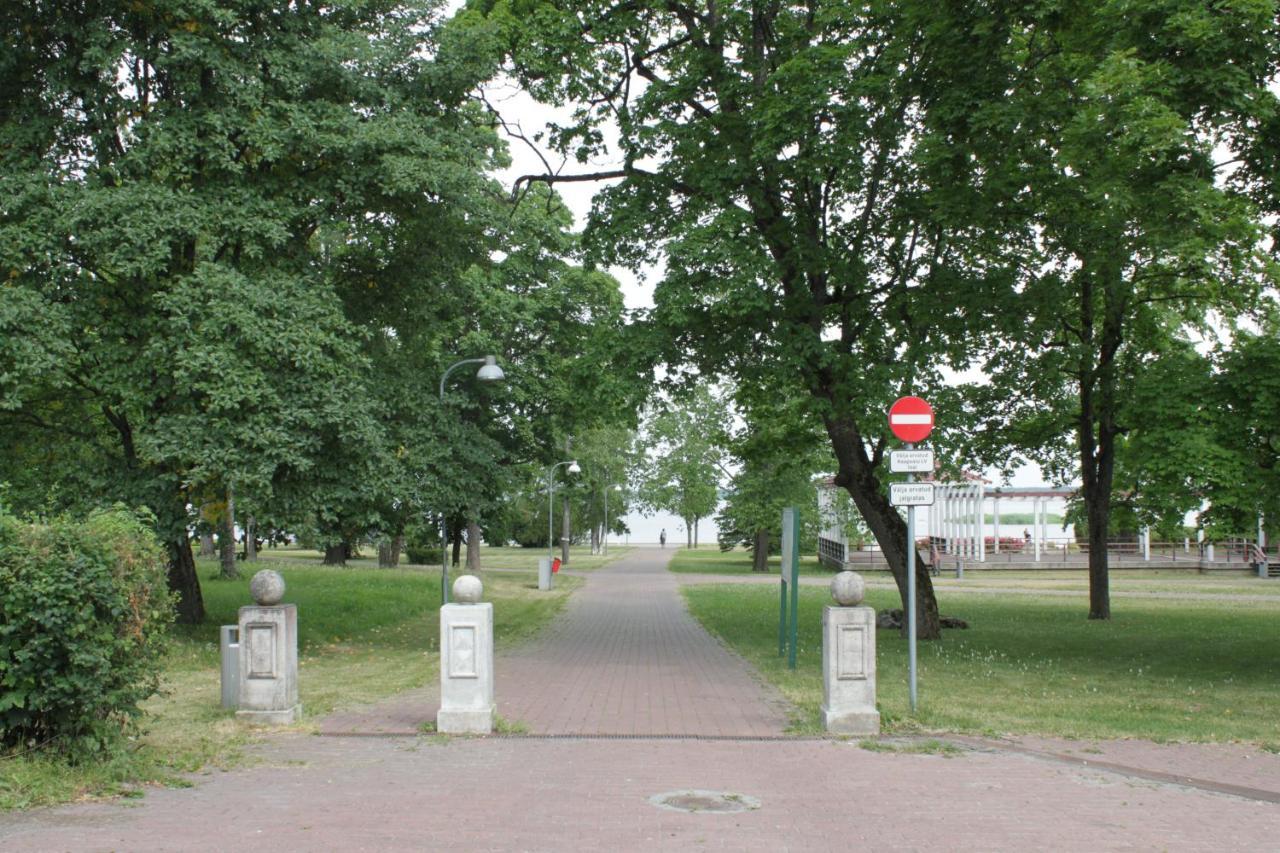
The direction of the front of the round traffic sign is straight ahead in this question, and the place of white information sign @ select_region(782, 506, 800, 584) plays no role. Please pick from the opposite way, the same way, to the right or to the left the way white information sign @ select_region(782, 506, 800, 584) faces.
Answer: to the right

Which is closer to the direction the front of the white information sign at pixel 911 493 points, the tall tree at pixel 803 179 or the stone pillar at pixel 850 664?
the stone pillar

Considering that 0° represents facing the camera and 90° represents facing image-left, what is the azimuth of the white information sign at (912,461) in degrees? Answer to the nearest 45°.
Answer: approximately 0°

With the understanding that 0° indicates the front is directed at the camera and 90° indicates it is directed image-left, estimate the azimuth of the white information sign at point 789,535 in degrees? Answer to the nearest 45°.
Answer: approximately 90°

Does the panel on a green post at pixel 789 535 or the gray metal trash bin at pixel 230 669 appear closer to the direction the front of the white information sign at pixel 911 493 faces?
the gray metal trash bin

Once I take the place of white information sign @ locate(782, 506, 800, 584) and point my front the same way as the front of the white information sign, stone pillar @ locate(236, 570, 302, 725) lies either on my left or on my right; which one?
on my left

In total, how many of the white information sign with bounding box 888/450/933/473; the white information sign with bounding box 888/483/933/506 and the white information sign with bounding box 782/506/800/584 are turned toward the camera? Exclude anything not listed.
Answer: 2

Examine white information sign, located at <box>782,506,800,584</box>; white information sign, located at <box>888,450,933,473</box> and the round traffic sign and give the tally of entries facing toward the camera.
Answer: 2

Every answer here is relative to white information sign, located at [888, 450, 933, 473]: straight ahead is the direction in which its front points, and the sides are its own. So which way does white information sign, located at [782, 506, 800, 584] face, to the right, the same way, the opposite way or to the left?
to the right

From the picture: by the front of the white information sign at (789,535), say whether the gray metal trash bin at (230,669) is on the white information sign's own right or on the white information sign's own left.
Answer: on the white information sign's own left

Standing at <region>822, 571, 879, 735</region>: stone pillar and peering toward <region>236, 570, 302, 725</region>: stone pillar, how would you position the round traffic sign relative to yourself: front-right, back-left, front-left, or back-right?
back-right
